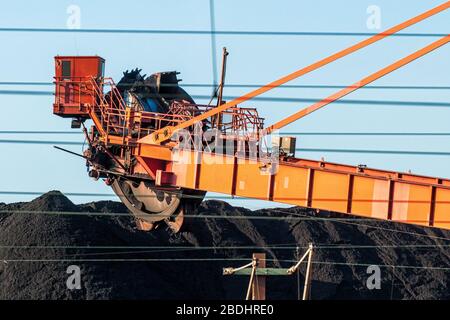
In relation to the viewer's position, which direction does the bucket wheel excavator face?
facing to the left of the viewer
